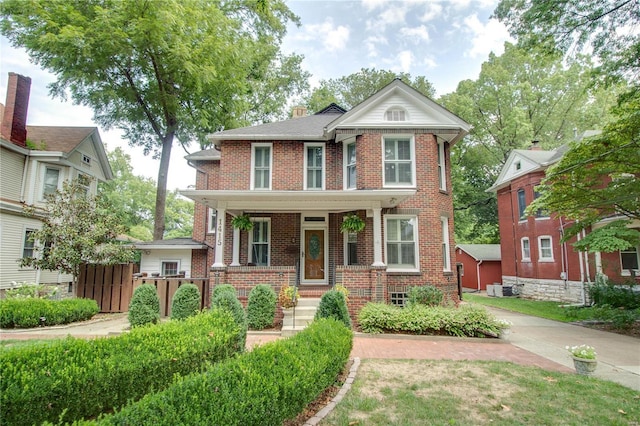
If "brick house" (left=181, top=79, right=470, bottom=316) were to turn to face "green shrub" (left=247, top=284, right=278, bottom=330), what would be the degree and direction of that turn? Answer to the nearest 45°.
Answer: approximately 45° to its right

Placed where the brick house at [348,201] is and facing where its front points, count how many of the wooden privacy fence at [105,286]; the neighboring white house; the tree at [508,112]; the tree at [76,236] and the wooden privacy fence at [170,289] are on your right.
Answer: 4

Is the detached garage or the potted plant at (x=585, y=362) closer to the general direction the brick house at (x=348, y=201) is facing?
the potted plant

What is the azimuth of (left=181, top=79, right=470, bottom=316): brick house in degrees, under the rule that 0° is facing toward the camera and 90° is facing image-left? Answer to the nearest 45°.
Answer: approximately 0°

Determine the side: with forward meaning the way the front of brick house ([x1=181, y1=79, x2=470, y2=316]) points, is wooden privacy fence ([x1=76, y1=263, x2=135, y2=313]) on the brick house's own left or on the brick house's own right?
on the brick house's own right

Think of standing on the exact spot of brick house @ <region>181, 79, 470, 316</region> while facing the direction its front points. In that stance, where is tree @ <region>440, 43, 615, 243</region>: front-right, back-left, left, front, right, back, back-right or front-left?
back-left

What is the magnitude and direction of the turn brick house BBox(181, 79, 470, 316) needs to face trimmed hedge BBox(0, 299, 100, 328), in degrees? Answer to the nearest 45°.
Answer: approximately 90° to its right

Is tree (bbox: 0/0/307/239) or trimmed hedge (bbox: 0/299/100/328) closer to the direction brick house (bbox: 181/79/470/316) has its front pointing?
the trimmed hedge

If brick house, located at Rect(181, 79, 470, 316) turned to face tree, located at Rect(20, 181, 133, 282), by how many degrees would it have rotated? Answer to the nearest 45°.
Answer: approximately 90° to its right

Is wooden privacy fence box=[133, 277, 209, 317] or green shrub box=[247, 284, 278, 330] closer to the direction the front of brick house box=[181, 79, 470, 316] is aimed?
the green shrub
